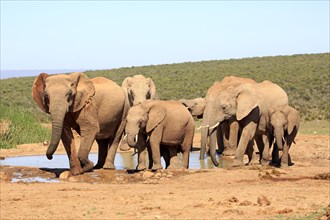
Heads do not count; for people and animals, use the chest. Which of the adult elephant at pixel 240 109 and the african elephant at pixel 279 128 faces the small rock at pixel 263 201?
the african elephant

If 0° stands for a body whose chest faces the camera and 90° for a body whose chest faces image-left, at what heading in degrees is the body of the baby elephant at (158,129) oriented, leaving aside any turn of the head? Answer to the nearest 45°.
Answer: approximately 45°

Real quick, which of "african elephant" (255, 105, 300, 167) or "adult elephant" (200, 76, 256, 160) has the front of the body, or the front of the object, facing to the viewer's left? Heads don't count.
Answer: the adult elephant

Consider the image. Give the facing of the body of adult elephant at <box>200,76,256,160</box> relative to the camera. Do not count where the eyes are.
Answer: to the viewer's left

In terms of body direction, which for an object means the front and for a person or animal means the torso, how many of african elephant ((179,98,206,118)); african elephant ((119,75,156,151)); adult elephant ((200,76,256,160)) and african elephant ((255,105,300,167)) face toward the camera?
2

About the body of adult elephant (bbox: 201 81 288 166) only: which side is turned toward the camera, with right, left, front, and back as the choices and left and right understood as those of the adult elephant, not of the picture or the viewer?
left

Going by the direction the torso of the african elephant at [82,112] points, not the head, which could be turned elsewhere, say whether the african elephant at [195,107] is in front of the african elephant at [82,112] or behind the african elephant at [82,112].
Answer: behind

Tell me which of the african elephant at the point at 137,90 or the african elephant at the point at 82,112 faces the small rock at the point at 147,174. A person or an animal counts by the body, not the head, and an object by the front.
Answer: the african elephant at the point at 137,90

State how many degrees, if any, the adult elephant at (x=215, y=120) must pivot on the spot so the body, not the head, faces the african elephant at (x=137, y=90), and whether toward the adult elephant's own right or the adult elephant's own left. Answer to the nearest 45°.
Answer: approximately 45° to the adult elephant's own right

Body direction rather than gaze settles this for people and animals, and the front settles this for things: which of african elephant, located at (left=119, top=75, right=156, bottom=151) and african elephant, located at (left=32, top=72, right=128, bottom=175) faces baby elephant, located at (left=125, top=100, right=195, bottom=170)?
african elephant, located at (left=119, top=75, right=156, bottom=151)
